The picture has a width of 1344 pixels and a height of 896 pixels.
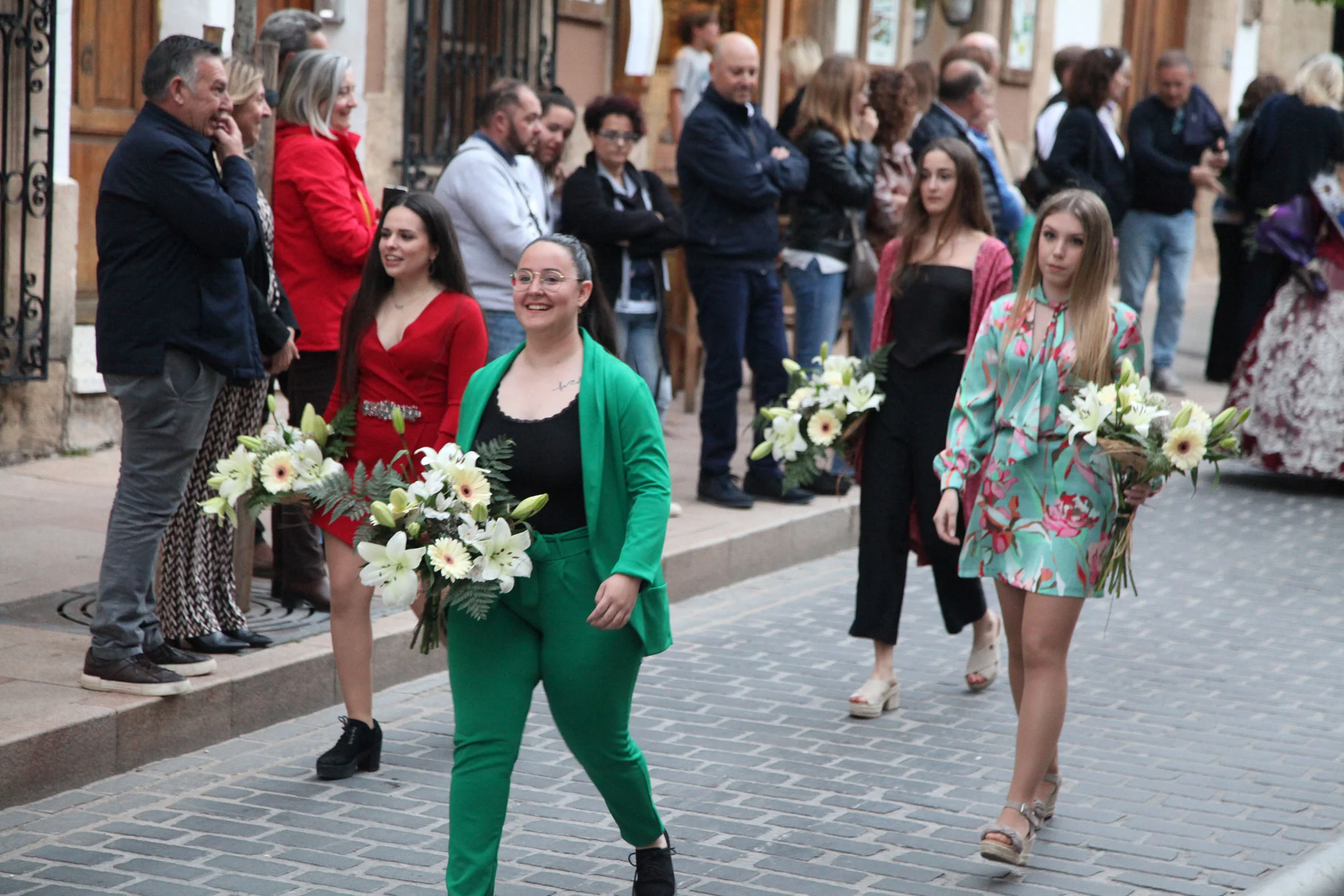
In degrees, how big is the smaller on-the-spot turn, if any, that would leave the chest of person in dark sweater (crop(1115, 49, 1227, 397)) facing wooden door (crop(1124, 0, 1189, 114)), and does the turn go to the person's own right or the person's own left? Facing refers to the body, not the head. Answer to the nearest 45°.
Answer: approximately 135° to the person's own left

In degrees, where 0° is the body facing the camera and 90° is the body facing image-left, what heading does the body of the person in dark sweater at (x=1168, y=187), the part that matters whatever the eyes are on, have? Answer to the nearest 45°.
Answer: approximately 315°

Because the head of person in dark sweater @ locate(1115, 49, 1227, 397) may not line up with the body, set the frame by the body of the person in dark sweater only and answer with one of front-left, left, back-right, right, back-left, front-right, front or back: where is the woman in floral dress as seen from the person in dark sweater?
front-right

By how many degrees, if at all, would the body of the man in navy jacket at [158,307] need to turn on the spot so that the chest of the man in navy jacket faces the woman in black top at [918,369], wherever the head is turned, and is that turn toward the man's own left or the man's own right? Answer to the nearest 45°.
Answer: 0° — they already face them

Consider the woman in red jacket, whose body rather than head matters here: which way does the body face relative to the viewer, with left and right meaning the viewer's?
facing to the right of the viewer

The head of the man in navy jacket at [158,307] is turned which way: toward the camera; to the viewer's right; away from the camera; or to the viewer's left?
to the viewer's right

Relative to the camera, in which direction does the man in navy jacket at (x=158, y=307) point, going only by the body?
to the viewer's right
